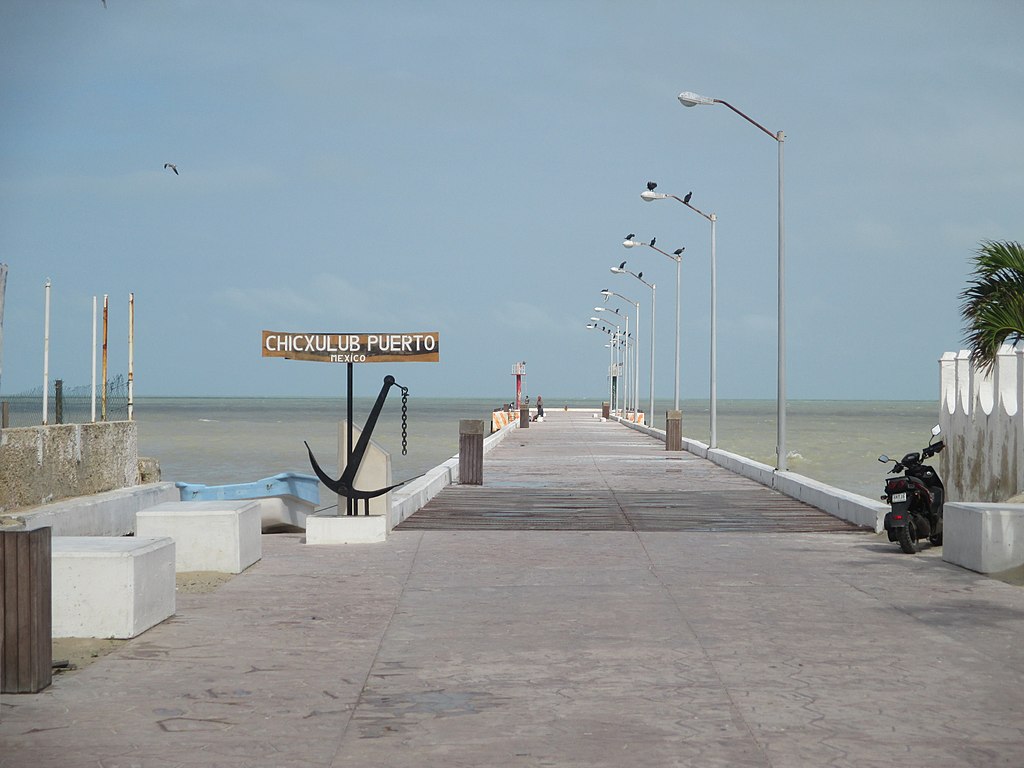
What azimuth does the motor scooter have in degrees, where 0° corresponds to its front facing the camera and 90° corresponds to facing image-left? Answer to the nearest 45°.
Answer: approximately 225°

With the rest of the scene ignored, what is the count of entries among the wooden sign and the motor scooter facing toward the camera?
1

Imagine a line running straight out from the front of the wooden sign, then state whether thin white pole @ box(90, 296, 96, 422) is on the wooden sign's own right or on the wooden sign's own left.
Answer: on the wooden sign's own right

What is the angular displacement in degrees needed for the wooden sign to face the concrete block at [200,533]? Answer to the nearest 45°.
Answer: approximately 45° to its right

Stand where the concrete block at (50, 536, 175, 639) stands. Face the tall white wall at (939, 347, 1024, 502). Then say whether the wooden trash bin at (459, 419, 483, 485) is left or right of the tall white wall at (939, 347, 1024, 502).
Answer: left

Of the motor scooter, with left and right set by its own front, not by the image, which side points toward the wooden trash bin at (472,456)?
left

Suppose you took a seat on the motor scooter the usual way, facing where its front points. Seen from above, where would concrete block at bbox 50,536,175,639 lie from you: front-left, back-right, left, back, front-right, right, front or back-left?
back

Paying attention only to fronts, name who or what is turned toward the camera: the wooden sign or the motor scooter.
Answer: the wooden sign

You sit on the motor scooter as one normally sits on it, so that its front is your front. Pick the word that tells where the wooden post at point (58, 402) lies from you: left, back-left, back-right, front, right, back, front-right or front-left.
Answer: back-left

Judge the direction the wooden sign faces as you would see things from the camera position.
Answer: facing the viewer

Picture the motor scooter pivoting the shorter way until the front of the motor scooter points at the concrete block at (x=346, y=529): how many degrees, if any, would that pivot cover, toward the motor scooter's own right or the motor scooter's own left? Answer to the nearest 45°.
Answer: approximately 135° to the motor scooter's own left

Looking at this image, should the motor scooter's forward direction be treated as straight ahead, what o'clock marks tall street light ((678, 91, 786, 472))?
The tall street light is roughly at 10 o'clock from the motor scooter.

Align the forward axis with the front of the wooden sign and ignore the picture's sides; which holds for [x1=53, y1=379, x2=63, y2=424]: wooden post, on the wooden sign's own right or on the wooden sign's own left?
on the wooden sign's own right
